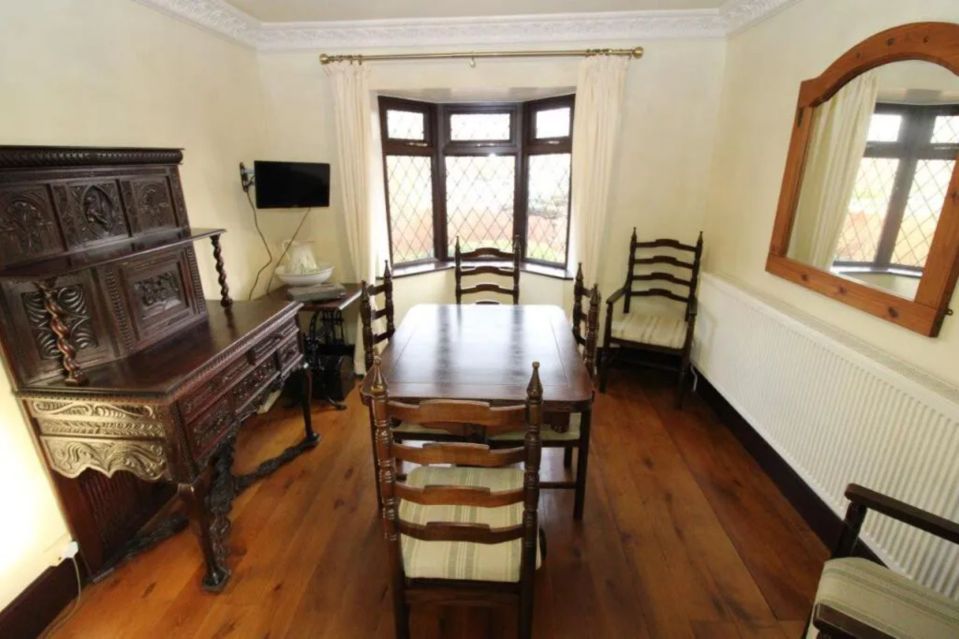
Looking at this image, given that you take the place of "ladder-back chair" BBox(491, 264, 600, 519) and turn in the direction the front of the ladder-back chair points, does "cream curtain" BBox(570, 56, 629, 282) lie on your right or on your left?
on your right

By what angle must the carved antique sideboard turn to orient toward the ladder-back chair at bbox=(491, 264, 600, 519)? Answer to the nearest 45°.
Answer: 0° — it already faces it

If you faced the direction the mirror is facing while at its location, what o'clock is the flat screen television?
The flat screen television is roughly at 1 o'clock from the mirror.

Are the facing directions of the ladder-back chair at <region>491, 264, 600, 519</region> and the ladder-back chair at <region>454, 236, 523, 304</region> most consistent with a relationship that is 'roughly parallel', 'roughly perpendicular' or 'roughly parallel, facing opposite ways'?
roughly perpendicular

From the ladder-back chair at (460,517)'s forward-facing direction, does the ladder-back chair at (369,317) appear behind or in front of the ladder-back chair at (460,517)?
in front

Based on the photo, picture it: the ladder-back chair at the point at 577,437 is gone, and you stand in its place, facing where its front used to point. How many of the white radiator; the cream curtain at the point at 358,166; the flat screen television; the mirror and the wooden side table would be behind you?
2

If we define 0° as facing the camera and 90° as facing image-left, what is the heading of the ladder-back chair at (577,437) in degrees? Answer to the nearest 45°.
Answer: approximately 90°

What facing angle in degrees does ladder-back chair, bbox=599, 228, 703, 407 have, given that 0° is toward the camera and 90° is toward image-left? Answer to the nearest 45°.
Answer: approximately 45°

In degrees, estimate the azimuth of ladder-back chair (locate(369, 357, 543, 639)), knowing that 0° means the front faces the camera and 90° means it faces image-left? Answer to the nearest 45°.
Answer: approximately 180°

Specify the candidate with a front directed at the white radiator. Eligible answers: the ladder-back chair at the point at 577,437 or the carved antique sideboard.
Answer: the carved antique sideboard

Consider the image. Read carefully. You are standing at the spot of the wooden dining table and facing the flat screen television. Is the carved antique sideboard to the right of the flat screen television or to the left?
left

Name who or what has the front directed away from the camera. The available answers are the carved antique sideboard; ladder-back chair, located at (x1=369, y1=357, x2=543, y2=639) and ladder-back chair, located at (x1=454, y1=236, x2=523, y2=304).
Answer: ladder-back chair, located at (x1=369, y1=357, x2=543, y2=639)

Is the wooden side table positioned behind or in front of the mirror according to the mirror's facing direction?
in front

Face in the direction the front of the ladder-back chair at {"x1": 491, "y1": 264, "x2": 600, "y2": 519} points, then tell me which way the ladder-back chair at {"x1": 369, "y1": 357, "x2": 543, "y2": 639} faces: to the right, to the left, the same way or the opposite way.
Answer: to the right
